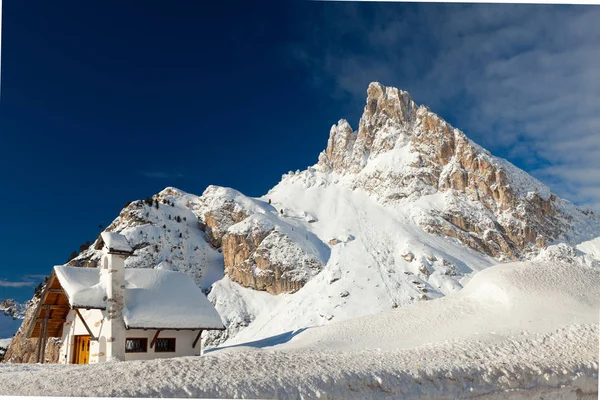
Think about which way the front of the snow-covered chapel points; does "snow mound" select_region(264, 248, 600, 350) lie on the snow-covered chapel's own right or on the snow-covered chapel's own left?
on the snow-covered chapel's own left

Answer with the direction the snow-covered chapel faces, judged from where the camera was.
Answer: facing the viewer and to the left of the viewer
